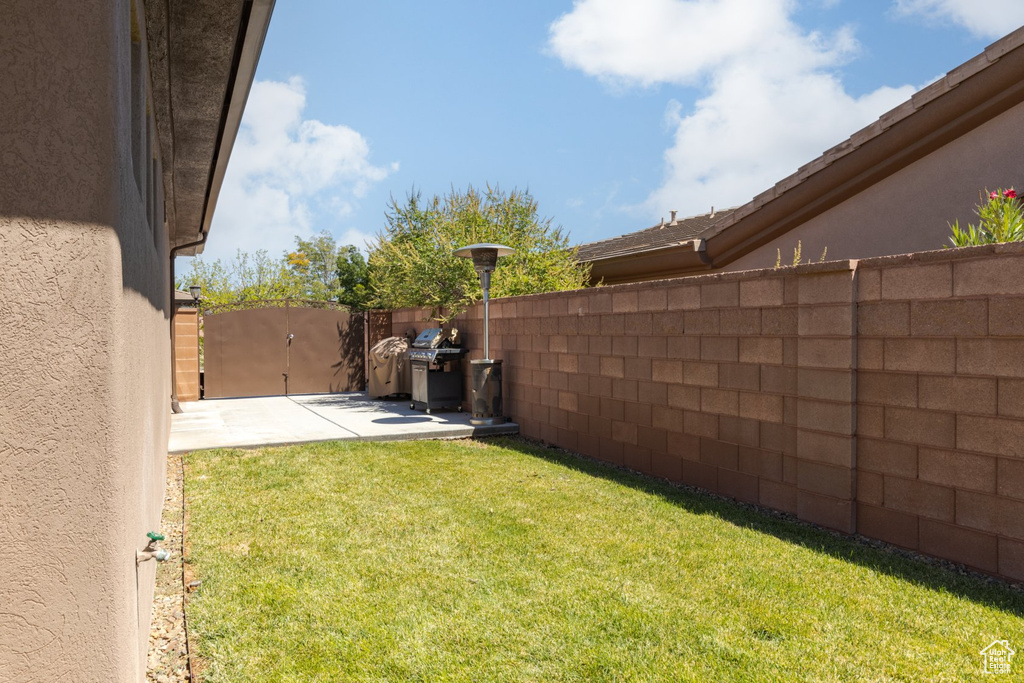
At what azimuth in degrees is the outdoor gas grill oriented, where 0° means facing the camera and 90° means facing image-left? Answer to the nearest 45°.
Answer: approximately 45°

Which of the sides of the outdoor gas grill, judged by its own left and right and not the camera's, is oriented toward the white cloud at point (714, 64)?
back

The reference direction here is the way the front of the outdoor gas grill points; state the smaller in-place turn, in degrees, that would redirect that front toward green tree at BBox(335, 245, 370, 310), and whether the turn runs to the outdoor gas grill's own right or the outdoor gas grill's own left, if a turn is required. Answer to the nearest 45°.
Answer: approximately 135° to the outdoor gas grill's own right

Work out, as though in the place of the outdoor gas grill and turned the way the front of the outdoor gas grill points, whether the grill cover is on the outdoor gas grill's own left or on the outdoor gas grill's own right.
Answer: on the outdoor gas grill's own right

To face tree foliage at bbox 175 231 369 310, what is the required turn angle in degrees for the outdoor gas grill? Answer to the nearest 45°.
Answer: approximately 135° to its right

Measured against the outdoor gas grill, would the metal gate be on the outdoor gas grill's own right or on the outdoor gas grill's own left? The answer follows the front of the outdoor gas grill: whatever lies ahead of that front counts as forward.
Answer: on the outdoor gas grill's own right

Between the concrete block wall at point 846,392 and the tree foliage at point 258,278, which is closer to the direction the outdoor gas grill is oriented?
the concrete block wall

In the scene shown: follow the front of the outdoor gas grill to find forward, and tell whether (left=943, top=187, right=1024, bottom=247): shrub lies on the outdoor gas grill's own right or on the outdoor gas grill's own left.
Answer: on the outdoor gas grill's own left

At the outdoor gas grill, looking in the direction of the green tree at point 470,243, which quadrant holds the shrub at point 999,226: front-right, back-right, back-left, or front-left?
back-right
